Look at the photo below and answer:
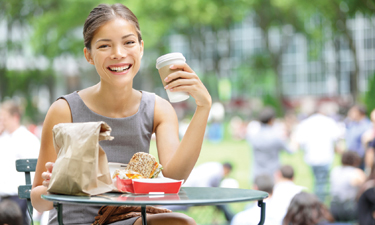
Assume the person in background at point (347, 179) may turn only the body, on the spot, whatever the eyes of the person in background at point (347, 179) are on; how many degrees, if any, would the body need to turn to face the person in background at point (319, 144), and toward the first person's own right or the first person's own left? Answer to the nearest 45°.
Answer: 0° — they already face them

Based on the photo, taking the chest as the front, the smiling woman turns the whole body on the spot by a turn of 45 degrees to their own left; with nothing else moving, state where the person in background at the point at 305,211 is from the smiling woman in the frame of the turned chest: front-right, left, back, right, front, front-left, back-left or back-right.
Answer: left

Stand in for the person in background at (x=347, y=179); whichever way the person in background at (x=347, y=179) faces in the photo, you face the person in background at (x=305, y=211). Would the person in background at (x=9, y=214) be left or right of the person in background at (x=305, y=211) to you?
right

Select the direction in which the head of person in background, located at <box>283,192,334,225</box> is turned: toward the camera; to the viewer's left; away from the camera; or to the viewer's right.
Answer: away from the camera

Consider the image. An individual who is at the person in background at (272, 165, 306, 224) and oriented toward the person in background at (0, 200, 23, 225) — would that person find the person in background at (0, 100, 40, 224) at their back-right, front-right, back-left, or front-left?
front-right

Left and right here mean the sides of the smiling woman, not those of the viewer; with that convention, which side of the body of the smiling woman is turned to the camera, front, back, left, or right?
front

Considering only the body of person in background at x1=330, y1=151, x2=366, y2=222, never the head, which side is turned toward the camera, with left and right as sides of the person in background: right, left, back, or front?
back

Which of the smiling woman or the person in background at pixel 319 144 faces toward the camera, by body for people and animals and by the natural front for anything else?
the smiling woman

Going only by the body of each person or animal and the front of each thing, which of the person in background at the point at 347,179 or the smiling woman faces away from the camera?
the person in background

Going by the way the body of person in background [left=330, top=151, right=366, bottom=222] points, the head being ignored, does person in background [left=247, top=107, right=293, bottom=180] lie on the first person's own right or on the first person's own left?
on the first person's own left

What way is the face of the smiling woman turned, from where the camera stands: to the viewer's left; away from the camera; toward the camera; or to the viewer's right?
toward the camera
